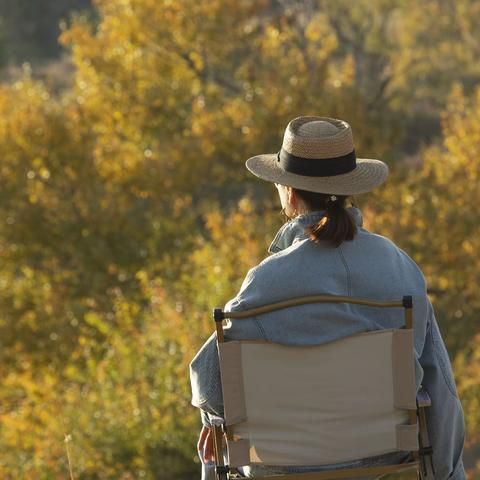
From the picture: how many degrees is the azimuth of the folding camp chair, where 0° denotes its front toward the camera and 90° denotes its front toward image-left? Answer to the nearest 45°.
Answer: approximately 180°
